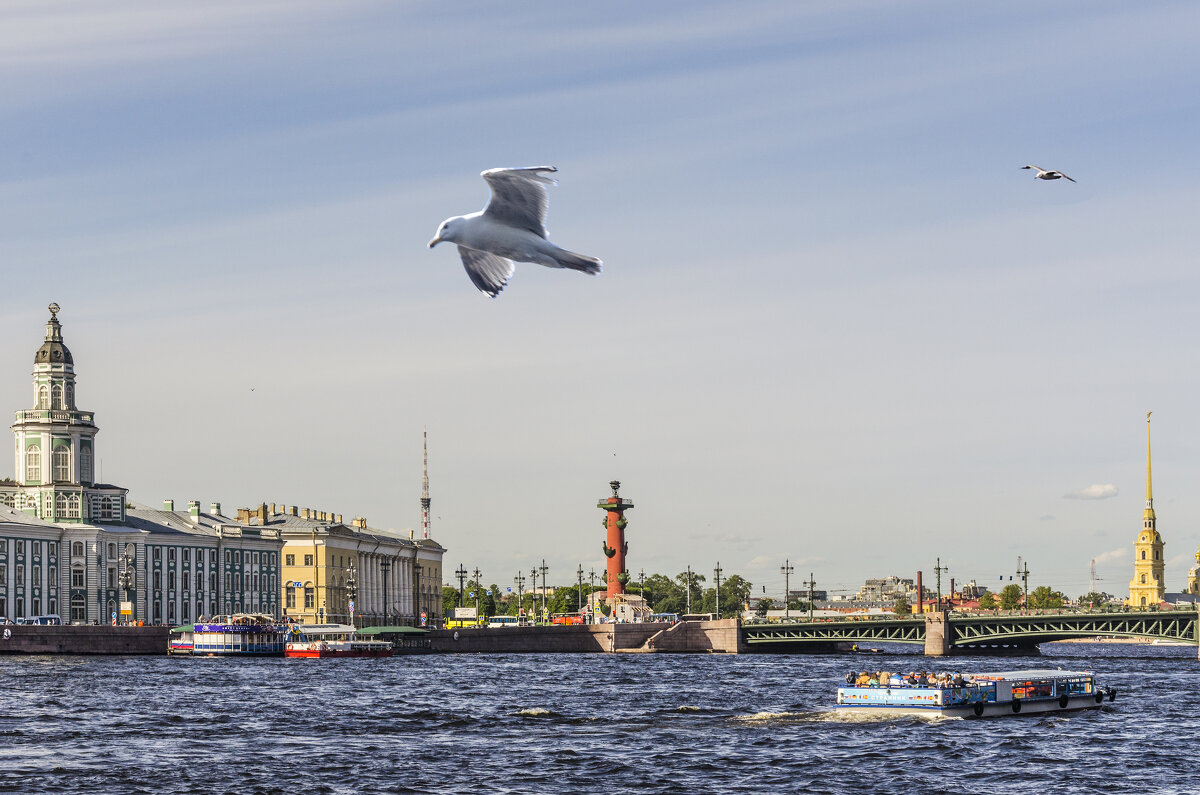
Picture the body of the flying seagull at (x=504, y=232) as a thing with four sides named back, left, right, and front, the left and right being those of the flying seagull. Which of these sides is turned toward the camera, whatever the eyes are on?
left
